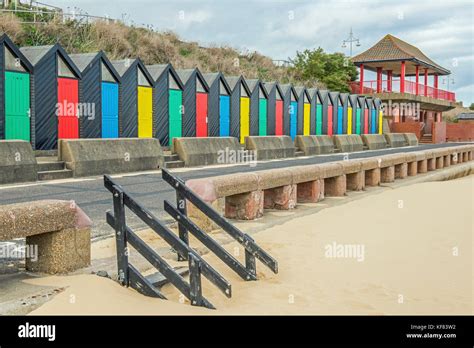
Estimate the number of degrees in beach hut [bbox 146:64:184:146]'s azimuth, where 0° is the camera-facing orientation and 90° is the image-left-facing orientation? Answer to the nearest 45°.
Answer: approximately 315°

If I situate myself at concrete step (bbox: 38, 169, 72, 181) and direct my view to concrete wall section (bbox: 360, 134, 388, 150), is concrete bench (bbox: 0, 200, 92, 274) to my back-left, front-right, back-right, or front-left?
back-right

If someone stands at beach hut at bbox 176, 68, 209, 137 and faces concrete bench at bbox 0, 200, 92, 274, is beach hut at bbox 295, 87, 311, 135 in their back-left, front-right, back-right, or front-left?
back-left

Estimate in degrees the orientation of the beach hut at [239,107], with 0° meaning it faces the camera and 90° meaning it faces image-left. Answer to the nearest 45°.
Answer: approximately 315°

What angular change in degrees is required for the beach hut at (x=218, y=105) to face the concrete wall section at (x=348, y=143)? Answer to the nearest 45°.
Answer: approximately 90° to its left

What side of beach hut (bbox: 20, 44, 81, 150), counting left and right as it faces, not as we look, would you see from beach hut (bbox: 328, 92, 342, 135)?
left

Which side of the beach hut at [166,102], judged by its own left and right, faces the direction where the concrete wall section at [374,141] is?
left

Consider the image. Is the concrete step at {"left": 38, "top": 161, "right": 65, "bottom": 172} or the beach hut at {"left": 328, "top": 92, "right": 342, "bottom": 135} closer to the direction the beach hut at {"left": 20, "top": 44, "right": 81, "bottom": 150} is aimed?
the concrete step

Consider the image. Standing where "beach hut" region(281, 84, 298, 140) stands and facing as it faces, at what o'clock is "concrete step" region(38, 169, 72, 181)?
The concrete step is roughly at 2 o'clock from the beach hut.
